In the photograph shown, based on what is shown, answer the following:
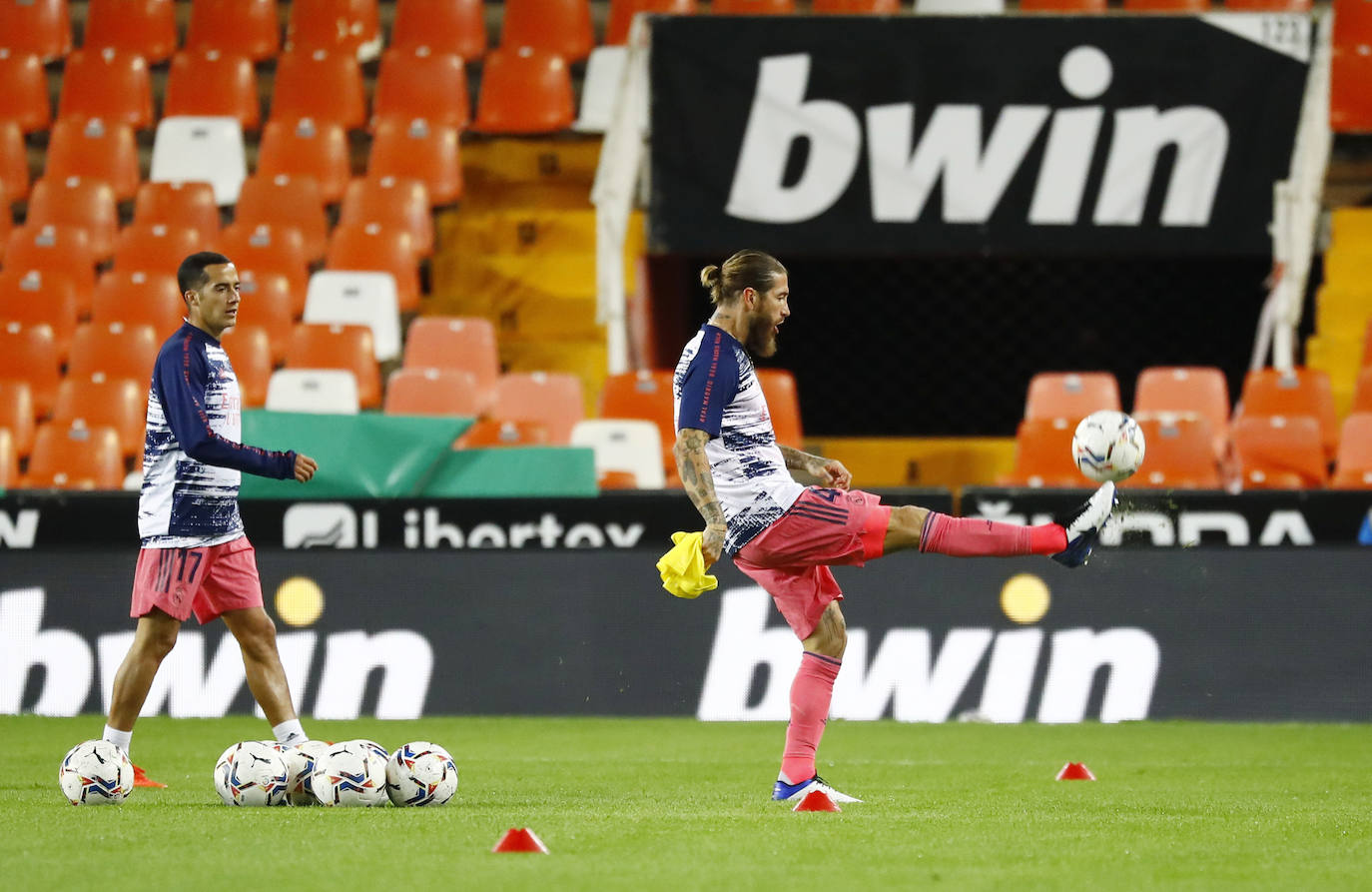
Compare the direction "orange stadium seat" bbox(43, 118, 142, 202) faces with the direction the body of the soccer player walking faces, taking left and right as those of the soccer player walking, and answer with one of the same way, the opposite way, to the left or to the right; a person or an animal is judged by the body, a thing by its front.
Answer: to the right

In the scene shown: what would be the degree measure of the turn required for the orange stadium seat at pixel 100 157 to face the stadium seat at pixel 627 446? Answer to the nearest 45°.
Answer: approximately 45° to its left

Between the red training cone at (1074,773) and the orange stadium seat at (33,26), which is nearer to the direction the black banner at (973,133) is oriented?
the red training cone

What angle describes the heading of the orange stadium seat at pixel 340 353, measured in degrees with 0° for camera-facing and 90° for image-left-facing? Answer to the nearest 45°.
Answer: approximately 0°

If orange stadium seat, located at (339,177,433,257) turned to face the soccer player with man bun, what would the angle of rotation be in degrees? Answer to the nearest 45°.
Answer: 0° — it already faces them

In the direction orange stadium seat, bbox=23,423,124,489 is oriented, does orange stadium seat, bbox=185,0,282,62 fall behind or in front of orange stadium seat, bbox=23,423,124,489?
behind

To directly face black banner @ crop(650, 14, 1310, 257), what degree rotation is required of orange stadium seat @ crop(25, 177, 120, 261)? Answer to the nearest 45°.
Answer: approximately 45° to its left

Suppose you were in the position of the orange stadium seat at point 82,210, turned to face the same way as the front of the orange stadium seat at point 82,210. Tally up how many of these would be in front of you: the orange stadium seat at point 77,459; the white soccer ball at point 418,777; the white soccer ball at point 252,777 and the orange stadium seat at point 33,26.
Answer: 3

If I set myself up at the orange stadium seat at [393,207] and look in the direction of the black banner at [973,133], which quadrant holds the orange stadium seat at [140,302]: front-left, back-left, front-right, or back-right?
back-right

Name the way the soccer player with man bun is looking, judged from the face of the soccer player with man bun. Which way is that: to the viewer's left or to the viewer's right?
to the viewer's right

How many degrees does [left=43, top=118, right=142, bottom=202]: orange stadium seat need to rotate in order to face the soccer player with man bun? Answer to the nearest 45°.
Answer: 0° — it already faces them
